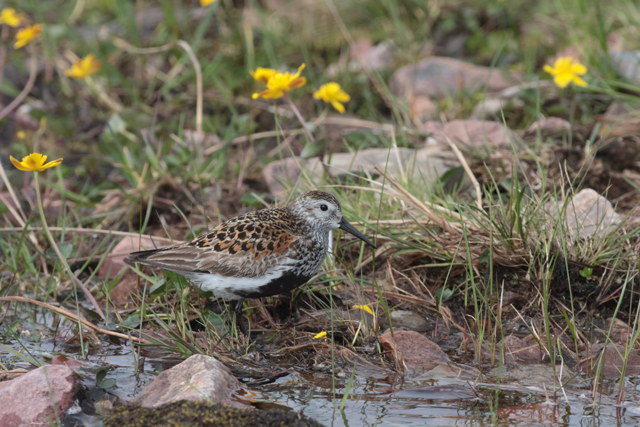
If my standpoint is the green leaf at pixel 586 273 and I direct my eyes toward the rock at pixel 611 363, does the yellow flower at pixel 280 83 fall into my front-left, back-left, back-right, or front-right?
back-right

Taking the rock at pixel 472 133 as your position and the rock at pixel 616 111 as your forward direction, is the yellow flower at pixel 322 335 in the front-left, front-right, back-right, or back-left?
back-right

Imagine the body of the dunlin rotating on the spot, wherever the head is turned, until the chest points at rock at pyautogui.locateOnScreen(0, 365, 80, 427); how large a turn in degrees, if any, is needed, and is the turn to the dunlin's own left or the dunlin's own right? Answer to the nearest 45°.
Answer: approximately 135° to the dunlin's own right

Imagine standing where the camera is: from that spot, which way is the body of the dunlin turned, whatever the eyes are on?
to the viewer's right

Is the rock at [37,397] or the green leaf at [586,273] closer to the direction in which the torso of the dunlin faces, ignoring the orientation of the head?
the green leaf

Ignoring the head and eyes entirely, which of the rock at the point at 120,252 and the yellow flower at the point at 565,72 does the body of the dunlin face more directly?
the yellow flower

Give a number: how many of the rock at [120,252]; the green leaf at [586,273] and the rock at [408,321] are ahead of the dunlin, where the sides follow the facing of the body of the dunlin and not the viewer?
2
